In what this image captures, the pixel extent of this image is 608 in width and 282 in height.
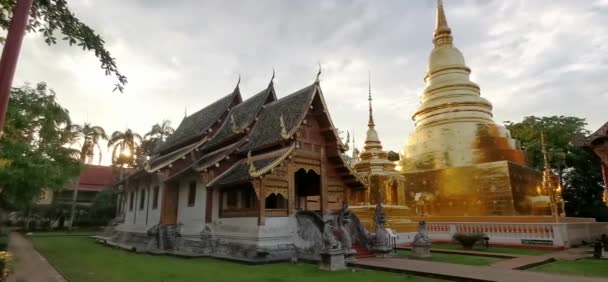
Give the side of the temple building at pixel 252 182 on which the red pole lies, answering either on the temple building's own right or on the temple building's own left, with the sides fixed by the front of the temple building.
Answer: on the temple building's own right

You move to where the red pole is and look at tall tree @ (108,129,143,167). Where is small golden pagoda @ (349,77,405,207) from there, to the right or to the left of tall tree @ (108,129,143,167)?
right

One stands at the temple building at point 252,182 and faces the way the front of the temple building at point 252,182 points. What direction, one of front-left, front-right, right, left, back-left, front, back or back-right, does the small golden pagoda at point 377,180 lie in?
left

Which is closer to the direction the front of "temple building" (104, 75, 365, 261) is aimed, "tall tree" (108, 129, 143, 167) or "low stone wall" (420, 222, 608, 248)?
the low stone wall

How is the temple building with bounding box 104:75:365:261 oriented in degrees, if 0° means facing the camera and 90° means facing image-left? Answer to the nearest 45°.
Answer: approximately 315°

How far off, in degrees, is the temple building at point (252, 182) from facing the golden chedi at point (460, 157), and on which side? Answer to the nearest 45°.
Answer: approximately 45° to its left

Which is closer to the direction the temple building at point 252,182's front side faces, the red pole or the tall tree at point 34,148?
the red pole

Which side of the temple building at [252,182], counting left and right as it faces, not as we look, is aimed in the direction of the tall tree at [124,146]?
back

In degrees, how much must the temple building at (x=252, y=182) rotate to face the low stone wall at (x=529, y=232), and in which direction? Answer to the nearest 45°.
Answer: approximately 45° to its left

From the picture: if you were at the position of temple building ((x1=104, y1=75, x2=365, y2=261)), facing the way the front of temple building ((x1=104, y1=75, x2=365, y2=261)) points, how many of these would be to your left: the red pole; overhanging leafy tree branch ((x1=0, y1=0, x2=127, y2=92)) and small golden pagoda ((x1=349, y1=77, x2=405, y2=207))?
1

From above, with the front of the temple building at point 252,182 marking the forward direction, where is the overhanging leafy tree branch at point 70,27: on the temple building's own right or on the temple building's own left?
on the temple building's own right

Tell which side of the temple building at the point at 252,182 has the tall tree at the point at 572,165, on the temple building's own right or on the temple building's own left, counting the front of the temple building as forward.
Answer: on the temple building's own left

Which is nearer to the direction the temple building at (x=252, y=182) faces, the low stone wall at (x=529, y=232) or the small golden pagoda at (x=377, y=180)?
the low stone wall
